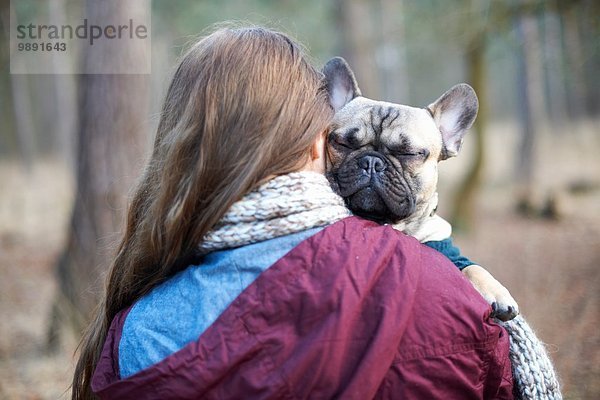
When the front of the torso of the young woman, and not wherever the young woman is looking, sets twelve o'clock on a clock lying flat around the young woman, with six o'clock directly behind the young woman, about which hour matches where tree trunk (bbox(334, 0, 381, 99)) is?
The tree trunk is roughly at 12 o'clock from the young woman.

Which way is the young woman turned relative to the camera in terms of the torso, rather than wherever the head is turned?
away from the camera
